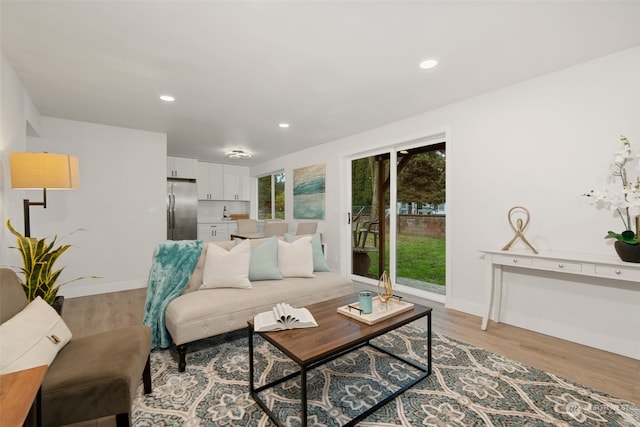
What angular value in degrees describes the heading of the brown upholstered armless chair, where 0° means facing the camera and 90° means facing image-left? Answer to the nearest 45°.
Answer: approximately 270°

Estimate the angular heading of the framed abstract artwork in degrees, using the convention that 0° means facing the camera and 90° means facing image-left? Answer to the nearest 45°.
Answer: approximately 45°

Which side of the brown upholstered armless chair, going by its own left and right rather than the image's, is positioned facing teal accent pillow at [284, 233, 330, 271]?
front

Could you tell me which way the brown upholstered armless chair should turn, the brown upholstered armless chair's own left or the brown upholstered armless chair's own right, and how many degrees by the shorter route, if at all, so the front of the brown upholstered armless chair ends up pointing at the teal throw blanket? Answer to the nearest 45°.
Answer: approximately 45° to the brown upholstered armless chair's own left

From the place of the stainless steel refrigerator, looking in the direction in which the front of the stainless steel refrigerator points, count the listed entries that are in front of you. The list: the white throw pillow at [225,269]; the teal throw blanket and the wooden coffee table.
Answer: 3

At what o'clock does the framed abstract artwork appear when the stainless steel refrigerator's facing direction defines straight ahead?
The framed abstract artwork is roughly at 10 o'clock from the stainless steel refrigerator.

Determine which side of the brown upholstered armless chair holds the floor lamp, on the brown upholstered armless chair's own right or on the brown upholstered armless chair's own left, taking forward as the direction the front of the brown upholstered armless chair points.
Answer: on the brown upholstered armless chair's own left

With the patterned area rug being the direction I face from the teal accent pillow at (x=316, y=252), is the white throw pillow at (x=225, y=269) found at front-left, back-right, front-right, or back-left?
front-right

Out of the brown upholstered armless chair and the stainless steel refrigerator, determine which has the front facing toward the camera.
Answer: the stainless steel refrigerator

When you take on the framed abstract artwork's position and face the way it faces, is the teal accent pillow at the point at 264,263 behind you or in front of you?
in front

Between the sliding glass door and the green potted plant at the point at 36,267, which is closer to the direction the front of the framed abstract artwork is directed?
the green potted plant

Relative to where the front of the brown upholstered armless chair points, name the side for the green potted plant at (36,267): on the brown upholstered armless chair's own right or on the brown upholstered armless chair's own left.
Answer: on the brown upholstered armless chair's own left

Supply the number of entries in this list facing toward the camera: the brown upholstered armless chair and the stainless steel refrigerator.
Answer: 1

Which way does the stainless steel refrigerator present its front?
toward the camera

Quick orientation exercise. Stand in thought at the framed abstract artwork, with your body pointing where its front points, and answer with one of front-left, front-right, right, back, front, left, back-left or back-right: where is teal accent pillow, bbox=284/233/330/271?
front-left

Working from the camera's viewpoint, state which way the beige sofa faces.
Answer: facing the viewer and to the right of the viewer

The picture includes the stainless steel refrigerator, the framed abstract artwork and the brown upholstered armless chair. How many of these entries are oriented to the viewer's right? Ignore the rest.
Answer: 1
